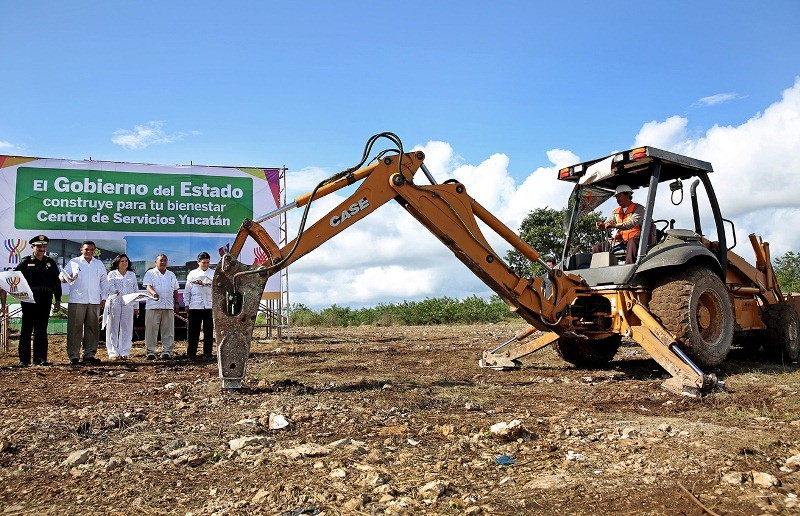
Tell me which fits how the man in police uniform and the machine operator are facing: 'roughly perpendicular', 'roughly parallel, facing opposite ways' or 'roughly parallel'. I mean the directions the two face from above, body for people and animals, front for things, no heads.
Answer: roughly perpendicular

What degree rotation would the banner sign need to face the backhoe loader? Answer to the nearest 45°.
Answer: approximately 45° to its left

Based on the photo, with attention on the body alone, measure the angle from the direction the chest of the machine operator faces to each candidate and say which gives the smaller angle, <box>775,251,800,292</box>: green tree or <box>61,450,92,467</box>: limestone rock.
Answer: the limestone rock

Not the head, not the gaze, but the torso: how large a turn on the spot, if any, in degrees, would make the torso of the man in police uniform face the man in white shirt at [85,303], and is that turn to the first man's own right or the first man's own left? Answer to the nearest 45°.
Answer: approximately 135° to the first man's own left

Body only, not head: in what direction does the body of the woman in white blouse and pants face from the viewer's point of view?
toward the camera

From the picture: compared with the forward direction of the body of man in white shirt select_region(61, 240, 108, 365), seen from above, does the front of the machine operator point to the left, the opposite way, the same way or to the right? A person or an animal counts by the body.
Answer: to the right

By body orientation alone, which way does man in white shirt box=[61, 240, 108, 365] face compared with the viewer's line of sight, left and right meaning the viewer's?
facing the viewer

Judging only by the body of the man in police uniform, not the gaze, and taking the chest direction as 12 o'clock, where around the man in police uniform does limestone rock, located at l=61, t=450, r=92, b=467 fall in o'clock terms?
The limestone rock is roughly at 12 o'clock from the man in police uniform.

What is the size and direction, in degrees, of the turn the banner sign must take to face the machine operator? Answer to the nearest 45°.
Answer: approximately 45° to its left

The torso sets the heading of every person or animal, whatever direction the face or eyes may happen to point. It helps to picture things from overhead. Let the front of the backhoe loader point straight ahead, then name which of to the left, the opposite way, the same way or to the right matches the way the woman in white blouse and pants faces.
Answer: to the right

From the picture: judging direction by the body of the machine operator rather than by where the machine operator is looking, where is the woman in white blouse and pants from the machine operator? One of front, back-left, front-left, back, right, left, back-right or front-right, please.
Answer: front-right

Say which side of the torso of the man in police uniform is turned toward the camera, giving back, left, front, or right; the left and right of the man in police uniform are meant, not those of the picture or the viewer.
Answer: front

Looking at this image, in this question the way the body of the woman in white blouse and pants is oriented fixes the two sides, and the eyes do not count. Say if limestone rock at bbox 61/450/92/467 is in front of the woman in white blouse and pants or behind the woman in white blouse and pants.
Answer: in front

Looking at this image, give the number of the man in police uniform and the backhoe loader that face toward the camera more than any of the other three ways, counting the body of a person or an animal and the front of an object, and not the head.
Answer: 1

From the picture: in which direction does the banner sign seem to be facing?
toward the camera

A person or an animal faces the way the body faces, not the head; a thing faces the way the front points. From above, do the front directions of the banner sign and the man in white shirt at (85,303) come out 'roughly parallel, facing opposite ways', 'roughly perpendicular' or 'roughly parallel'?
roughly parallel

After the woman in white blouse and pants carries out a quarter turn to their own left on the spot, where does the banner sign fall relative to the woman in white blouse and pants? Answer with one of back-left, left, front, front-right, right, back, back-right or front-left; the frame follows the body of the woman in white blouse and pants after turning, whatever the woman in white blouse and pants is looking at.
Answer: left
